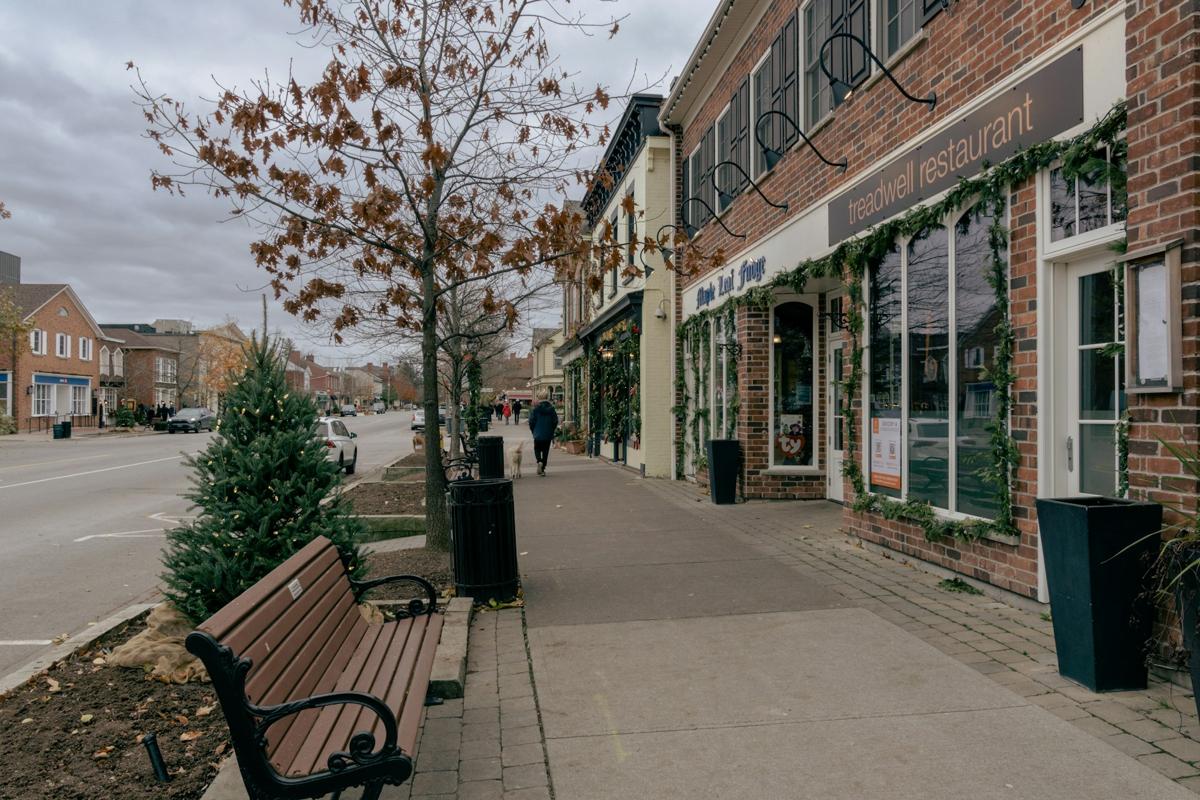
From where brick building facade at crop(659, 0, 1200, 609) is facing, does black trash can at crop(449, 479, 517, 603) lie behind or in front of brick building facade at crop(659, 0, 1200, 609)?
in front

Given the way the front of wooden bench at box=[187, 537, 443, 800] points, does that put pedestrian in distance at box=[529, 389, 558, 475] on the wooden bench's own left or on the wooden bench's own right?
on the wooden bench's own left

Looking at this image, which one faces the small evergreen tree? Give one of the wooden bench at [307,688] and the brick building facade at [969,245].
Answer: the brick building facade

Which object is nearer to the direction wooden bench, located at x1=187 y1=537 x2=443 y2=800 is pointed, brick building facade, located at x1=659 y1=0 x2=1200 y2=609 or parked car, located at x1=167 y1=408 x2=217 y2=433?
the brick building facade

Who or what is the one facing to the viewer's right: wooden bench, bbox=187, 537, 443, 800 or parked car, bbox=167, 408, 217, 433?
the wooden bench

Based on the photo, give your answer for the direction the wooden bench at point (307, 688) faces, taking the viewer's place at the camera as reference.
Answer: facing to the right of the viewer

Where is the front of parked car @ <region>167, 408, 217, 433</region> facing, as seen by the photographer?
facing the viewer and to the left of the viewer

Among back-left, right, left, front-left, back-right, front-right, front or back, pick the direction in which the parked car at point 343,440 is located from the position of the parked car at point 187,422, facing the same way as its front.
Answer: front-left

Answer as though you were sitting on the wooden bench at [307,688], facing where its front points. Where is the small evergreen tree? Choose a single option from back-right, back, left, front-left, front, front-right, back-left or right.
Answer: left

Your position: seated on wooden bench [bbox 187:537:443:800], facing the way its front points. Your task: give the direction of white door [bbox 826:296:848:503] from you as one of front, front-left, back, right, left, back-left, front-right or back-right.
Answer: front-left

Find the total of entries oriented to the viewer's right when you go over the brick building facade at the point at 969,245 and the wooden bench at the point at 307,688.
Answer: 1
